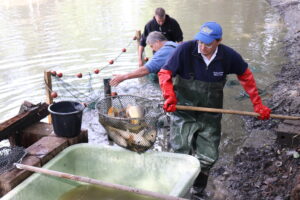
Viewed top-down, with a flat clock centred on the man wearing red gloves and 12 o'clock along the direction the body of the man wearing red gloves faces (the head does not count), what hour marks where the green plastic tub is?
The green plastic tub is roughly at 2 o'clock from the man wearing red gloves.

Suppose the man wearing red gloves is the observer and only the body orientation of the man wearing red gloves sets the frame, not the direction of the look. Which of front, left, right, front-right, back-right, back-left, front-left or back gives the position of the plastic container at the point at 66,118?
right

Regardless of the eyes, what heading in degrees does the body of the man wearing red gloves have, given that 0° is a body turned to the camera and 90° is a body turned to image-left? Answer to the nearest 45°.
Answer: approximately 0°

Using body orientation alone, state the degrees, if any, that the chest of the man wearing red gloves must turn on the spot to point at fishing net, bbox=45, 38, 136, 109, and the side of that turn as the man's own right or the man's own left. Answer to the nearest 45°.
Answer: approximately 135° to the man's own right

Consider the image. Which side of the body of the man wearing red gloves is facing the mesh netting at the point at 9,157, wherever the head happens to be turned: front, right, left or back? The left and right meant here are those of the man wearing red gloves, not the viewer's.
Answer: right

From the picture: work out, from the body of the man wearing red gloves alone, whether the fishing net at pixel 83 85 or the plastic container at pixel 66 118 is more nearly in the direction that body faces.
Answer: the plastic container

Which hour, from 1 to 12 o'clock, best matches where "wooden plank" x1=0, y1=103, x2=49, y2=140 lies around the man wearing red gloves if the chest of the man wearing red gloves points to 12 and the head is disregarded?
The wooden plank is roughly at 3 o'clock from the man wearing red gloves.
